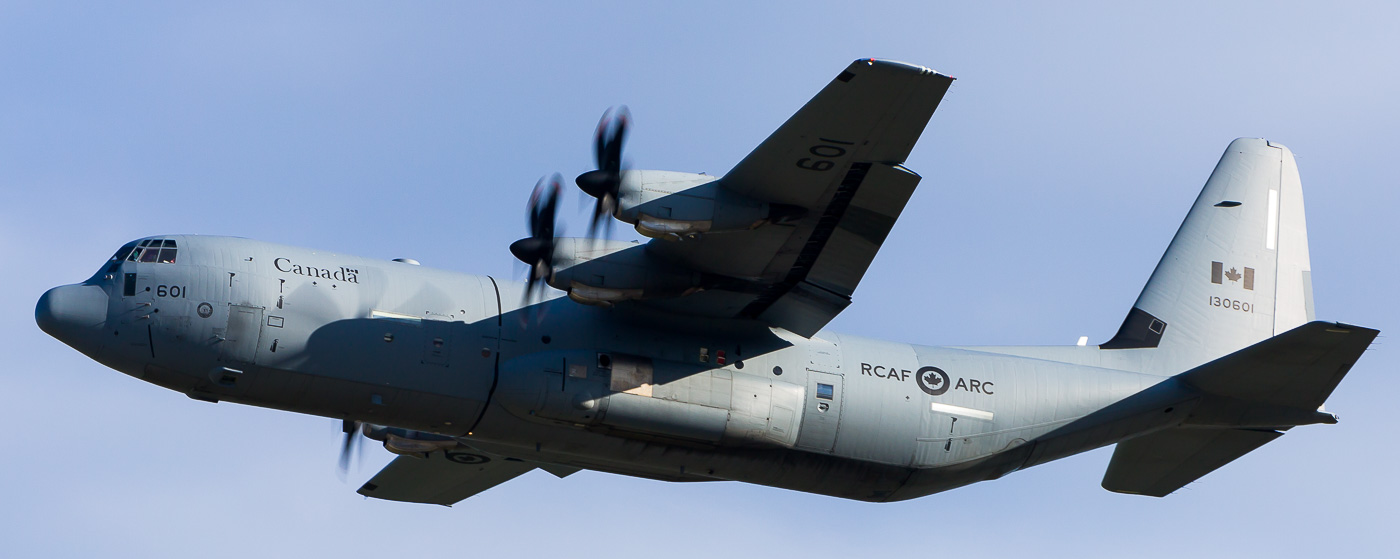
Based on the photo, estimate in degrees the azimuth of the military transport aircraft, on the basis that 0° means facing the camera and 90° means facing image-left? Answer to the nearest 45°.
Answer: approximately 90°
